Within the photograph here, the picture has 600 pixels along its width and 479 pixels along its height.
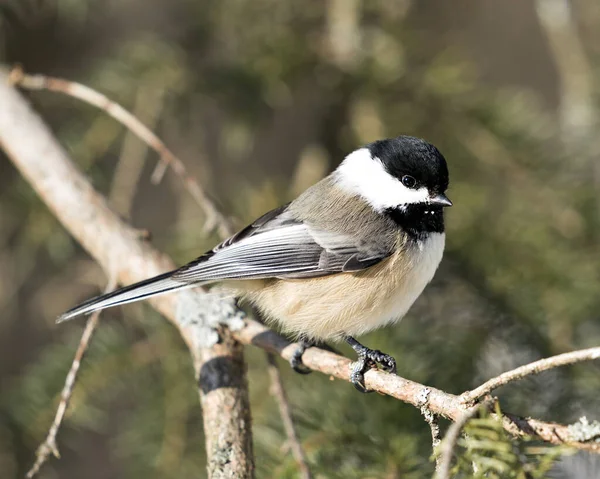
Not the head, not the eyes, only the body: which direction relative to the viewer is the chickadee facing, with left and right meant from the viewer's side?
facing to the right of the viewer
